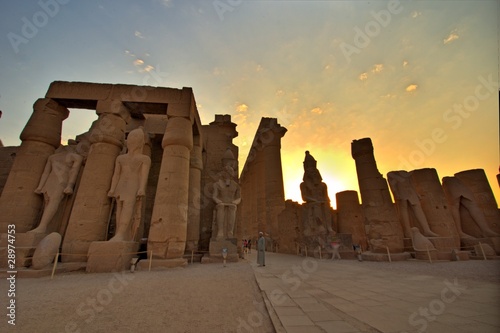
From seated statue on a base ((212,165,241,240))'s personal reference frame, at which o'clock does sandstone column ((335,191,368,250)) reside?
The sandstone column is roughly at 8 o'clock from the seated statue on a base.

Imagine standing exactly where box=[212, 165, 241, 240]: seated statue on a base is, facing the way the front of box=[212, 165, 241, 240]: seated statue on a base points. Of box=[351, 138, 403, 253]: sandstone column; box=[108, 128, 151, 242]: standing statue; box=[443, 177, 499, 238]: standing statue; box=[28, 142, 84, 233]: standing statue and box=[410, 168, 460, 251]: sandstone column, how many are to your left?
3

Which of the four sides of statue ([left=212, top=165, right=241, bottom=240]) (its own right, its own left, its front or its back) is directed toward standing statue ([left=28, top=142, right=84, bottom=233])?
right

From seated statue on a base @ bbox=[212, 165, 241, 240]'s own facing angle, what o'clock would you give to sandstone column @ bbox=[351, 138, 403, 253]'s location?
The sandstone column is roughly at 9 o'clock from the seated statue on a base.

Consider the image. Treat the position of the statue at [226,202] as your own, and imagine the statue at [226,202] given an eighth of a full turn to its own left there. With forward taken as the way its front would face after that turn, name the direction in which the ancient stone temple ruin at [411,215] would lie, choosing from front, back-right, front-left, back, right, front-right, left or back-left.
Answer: front-left

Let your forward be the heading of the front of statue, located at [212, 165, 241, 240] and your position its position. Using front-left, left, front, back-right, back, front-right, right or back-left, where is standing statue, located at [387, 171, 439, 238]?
left

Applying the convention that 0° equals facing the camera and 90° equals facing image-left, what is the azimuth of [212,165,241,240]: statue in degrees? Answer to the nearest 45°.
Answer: approximately 0°

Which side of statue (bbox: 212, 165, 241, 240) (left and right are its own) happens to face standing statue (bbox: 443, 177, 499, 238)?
left

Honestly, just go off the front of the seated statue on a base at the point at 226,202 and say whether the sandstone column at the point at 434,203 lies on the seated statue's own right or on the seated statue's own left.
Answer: on the seated statue's own left

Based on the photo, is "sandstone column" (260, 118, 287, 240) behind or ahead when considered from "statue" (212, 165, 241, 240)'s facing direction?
behind

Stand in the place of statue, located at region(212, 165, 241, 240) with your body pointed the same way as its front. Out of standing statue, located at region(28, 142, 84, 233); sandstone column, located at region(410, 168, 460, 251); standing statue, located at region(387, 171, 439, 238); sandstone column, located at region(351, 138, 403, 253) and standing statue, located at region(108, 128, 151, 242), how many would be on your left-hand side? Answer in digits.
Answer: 3

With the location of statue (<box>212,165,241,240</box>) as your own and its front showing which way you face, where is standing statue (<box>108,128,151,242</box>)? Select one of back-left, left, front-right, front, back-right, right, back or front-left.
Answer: front-right
